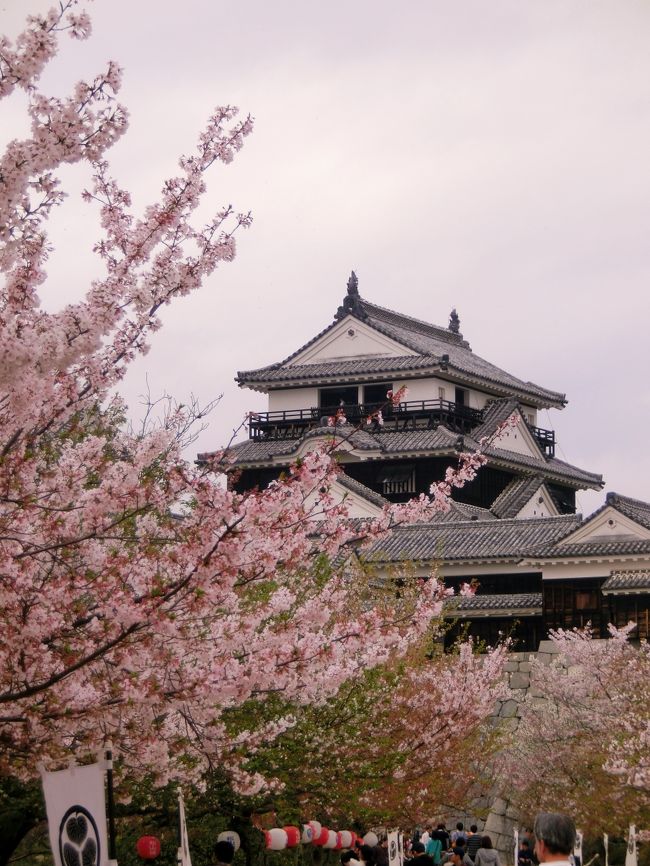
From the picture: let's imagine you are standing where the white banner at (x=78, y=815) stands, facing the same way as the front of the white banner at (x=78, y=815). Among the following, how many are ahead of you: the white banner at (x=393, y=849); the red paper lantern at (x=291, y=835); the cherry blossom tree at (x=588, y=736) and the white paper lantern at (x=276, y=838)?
0

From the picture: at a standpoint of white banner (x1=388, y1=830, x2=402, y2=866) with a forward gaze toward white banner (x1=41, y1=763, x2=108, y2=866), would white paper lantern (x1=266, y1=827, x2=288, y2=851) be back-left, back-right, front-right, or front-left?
front-right

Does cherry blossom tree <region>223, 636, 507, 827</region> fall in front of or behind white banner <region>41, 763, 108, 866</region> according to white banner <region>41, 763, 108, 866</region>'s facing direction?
behind

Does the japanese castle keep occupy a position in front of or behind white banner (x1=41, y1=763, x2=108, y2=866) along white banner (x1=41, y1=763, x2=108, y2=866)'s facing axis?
behind

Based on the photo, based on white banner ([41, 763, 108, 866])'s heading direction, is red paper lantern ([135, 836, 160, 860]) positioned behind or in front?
behind

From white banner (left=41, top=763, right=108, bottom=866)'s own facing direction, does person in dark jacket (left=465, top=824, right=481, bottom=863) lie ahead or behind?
behind

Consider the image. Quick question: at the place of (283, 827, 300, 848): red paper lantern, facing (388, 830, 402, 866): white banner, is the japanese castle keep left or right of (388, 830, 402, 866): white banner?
left

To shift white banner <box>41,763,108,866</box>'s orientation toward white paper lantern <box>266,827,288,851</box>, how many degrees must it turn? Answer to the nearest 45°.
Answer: approximately 180°

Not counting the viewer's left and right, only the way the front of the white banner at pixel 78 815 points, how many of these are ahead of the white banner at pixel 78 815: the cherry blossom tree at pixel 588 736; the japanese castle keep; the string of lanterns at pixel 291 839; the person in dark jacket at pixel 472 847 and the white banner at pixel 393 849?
0

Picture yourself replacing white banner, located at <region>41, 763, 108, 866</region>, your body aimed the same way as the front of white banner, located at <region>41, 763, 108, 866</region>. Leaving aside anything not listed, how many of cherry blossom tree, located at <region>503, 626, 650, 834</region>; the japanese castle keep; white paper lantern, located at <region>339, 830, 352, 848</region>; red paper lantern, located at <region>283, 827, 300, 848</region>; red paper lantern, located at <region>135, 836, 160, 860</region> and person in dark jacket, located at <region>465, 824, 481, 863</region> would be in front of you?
0

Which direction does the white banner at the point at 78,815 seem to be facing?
toward the camera

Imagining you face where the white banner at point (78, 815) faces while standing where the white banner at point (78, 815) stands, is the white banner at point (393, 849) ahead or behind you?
behind
